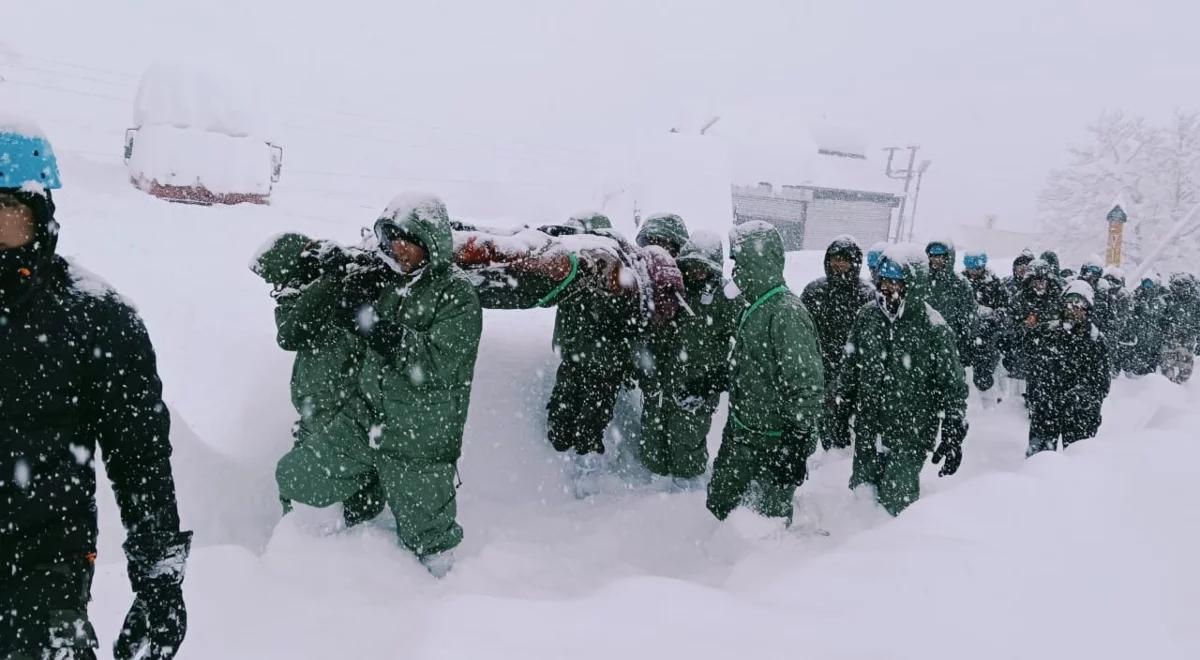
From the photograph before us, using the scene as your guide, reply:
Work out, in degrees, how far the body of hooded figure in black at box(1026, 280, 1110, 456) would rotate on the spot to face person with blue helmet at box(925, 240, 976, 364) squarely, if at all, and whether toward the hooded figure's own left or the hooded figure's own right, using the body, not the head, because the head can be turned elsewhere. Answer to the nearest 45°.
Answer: approximately 135° to the hooded figure's own right

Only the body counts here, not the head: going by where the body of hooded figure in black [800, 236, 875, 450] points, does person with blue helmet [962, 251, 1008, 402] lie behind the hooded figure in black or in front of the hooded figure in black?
behind

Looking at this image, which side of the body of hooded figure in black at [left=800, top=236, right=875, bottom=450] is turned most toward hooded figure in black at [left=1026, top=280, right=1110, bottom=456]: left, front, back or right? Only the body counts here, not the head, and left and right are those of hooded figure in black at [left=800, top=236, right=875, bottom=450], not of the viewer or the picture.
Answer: left

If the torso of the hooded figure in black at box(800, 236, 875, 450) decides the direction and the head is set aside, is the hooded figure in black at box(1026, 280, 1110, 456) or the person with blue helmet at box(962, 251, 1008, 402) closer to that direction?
the hooded figure in black

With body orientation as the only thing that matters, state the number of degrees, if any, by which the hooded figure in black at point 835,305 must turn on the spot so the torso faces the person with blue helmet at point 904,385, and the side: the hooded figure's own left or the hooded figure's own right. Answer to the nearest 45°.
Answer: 0° — they already face them

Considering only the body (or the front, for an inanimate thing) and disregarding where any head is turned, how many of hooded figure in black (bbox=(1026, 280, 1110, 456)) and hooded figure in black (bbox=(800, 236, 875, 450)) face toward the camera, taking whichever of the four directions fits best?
2

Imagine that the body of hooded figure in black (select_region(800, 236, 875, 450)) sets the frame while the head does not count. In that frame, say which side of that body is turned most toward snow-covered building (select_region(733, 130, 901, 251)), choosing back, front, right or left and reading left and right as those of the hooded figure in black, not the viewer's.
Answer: back

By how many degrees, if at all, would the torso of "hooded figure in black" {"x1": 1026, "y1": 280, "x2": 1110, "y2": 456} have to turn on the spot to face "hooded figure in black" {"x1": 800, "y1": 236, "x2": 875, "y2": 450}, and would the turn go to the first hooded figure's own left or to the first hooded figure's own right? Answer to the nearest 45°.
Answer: approximately 90° to the first hooded figure's own right

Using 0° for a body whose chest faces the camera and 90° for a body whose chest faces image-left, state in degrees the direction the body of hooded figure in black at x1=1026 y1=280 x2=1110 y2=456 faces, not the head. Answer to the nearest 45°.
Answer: approximately 0°
